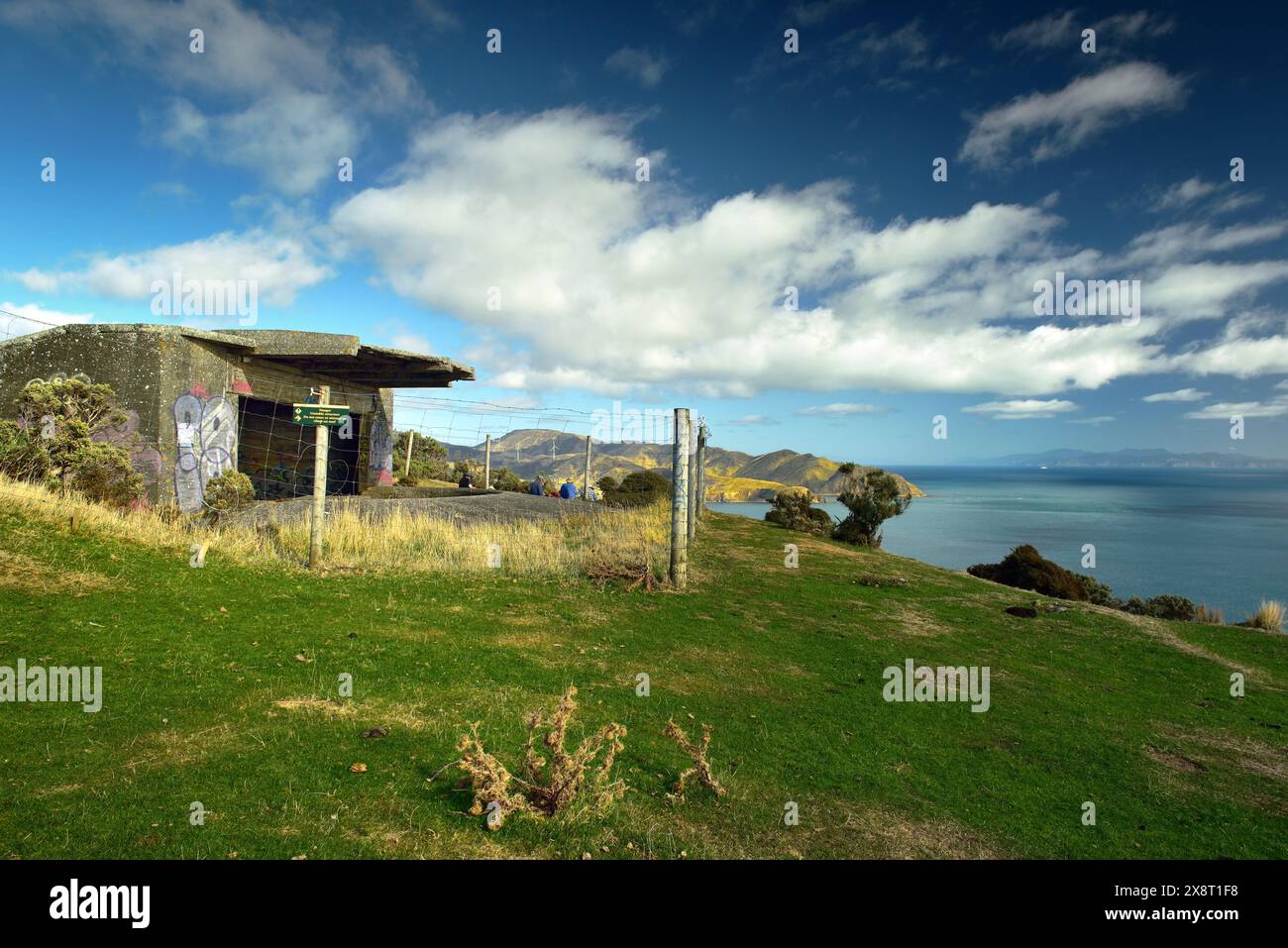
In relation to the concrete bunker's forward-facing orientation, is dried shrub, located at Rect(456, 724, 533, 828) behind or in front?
in front

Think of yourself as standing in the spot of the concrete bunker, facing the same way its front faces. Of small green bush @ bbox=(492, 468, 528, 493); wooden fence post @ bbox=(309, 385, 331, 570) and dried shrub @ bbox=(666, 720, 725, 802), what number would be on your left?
1

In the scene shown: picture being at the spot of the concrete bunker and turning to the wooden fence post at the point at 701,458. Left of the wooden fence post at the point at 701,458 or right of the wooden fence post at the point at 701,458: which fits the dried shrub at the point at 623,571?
right

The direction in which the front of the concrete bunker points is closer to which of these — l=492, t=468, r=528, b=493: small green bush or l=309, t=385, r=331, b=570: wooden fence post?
the wooden fence post

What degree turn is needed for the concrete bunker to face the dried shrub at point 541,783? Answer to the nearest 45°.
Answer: approximately 45° to its right

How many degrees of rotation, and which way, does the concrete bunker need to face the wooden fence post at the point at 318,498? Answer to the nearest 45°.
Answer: approximately 45° to its right

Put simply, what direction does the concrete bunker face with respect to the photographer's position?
facing the viewer and to the right of the viewer

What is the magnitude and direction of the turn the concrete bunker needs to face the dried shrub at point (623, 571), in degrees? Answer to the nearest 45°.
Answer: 0° — it already faces it
